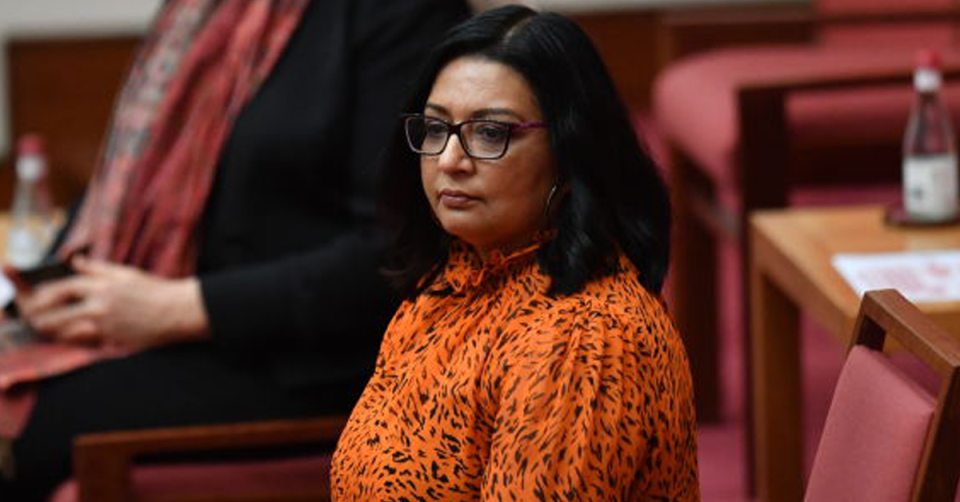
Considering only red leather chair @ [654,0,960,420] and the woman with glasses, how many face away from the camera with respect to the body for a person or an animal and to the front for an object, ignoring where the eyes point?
0

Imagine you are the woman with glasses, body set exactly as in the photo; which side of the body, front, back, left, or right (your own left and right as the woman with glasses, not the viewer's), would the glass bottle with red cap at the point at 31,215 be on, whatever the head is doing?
right

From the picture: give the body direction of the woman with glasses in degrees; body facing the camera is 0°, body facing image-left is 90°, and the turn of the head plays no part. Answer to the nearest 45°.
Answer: approximately 45°

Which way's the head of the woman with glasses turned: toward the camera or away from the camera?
toward the camera

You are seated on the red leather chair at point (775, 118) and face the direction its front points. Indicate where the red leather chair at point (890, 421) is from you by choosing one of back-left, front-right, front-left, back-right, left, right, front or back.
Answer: left

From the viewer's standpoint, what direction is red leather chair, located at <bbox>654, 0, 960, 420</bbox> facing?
to the viewer's left
